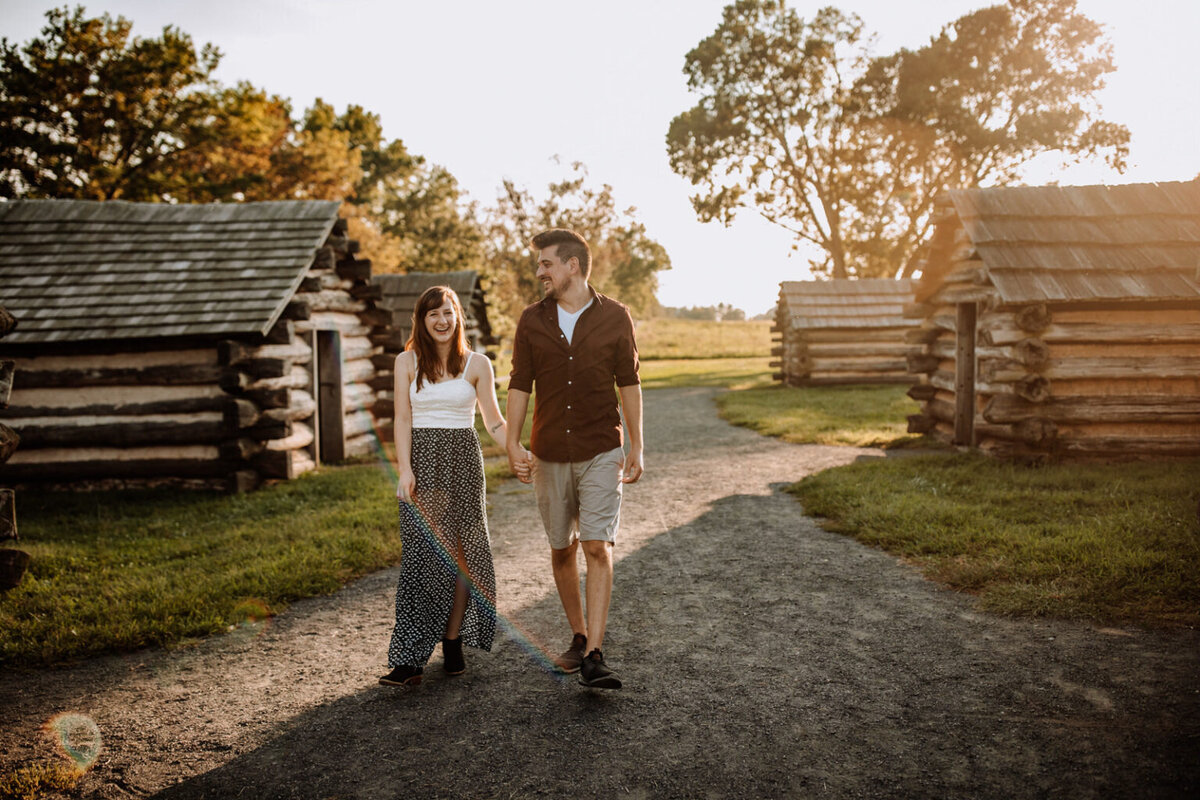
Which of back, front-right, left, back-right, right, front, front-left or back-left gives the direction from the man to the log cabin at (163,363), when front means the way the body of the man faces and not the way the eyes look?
back-right

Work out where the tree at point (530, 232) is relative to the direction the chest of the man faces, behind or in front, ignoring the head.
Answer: behind

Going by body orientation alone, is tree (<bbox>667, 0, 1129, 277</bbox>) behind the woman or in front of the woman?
behind

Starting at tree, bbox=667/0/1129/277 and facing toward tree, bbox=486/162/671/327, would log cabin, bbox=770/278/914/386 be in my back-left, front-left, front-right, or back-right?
back-left

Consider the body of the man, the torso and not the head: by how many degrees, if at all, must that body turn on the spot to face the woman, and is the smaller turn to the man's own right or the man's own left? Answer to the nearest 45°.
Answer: approximately 90° to the man's own right

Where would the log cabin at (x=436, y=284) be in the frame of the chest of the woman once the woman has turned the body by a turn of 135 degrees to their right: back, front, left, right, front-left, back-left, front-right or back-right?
front-right

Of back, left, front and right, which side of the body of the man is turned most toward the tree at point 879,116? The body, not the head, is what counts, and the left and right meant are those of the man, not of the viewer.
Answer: back

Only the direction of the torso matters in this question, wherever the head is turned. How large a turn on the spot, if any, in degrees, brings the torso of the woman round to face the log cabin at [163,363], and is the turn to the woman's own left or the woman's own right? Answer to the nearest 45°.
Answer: approximately 135° to the woman's own right

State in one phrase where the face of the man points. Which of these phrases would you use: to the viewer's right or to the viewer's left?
to the viewer's left

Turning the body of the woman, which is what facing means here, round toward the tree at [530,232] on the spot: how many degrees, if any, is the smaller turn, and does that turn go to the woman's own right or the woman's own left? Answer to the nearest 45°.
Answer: approximately 180°

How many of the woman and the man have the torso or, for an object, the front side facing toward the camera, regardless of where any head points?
2
